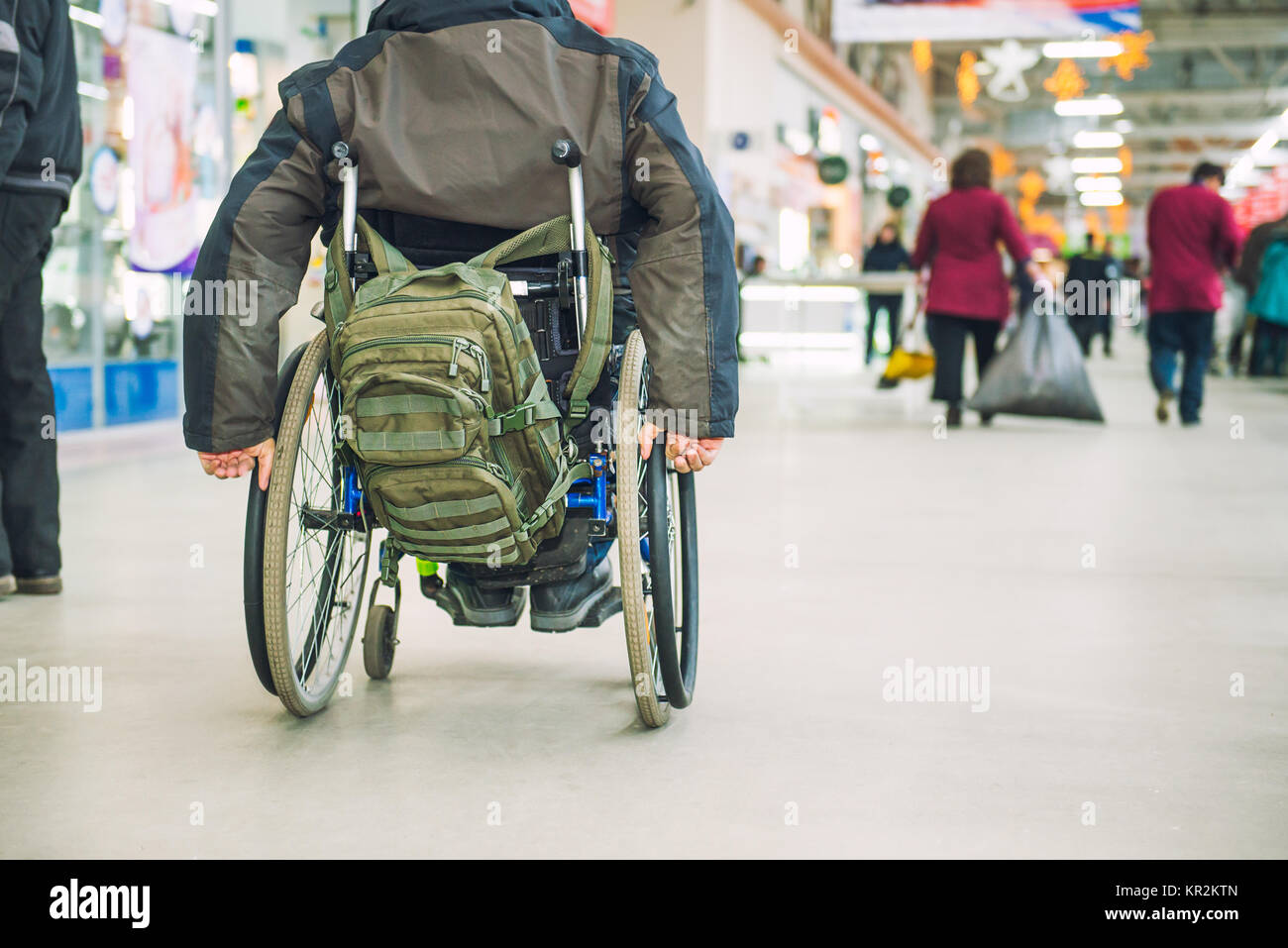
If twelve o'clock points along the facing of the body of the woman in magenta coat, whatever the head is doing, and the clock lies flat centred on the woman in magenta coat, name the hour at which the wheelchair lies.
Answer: The wheelchair is roughly at 6 o'clock from the woman in magenta coat.

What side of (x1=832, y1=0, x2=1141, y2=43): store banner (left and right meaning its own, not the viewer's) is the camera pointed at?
front

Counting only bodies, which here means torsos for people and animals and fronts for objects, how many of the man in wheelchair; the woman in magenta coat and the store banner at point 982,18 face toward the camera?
1

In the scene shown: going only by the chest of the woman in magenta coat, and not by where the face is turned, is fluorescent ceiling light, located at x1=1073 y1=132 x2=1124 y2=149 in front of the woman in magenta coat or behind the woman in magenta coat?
in front

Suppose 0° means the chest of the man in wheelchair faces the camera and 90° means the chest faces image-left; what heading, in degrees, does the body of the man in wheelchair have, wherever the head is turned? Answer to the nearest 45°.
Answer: approximately 180°

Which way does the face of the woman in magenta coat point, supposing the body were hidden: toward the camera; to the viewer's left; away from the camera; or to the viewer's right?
away from the camera

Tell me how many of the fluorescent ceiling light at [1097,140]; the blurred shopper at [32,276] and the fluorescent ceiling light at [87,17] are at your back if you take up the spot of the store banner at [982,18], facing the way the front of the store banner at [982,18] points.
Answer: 1

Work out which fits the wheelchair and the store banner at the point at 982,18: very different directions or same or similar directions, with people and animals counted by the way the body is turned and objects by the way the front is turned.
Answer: very different directions
